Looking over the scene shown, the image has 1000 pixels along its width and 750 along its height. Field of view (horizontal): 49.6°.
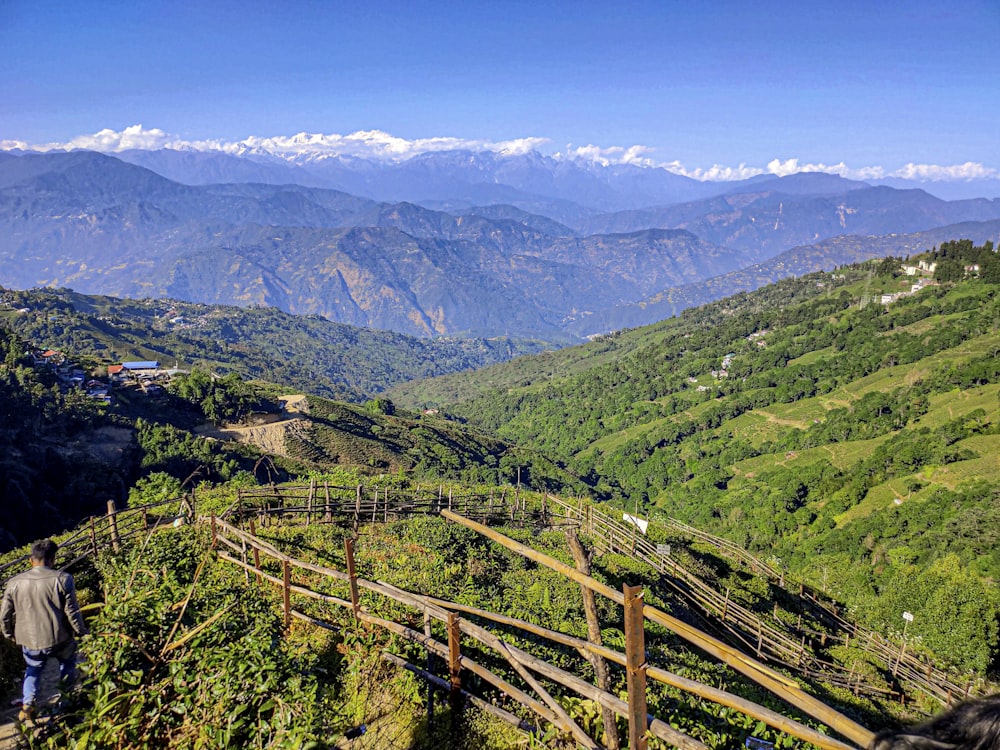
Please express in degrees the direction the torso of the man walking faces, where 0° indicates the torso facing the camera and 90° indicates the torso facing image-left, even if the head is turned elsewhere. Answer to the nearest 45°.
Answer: approximately 180°

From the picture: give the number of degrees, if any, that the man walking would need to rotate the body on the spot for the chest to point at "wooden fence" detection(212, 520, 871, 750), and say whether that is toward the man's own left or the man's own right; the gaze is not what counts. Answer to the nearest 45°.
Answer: approximately 135° to the man's own right

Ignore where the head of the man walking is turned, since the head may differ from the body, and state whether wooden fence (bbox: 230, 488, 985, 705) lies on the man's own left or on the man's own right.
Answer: on the man's own right
